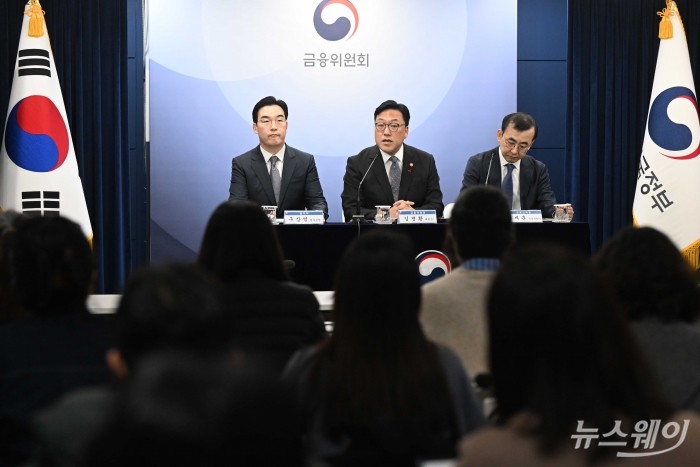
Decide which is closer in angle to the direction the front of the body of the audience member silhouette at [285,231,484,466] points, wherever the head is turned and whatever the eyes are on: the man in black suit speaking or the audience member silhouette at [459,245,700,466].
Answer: the man in black suit speaking

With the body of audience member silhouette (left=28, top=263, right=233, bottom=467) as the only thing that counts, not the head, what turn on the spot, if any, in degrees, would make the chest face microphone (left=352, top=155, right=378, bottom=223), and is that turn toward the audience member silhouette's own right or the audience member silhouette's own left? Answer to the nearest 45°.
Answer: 0° — they already face it

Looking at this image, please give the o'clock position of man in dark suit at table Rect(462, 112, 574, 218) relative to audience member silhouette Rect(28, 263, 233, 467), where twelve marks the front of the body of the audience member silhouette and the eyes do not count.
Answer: The man in dark suit at table is roughly at 1 o'clock from the audience member silhouette.

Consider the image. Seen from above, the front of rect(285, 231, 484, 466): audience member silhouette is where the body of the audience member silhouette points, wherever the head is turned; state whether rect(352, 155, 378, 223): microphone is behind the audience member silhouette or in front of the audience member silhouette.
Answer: in front

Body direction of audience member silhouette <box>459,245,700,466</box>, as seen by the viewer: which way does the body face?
away from the camera

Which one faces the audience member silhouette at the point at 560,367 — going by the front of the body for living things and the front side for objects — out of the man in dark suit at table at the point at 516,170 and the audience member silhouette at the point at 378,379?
the man in dark suit at table

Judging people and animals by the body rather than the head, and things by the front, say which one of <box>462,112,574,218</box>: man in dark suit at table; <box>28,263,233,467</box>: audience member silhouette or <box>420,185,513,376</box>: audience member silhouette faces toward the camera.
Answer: the man in dark suit at table

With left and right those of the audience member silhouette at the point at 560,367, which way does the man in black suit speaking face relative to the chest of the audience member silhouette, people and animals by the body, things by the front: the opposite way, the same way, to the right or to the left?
the opposite way

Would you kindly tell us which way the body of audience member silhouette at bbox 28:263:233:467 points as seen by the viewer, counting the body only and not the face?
away from the camera

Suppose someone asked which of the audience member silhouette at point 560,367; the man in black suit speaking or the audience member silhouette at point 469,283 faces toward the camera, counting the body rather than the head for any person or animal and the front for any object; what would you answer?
the man in black suit speaking

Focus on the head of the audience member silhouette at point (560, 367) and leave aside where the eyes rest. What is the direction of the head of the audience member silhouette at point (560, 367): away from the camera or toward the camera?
away from the camera

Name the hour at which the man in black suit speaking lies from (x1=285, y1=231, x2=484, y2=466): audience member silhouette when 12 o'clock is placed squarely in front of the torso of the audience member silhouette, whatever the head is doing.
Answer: The man in black suit speaking is roughly at 12 o'clock from the audience member silhouette.

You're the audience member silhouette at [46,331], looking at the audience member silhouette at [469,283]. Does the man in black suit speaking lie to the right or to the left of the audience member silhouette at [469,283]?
left

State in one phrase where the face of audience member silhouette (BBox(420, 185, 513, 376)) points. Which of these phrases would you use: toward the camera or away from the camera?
away from the camera

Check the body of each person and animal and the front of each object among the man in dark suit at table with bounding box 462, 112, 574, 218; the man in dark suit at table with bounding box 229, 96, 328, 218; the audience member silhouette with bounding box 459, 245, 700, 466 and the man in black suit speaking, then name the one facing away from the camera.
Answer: the audience member silhouette
